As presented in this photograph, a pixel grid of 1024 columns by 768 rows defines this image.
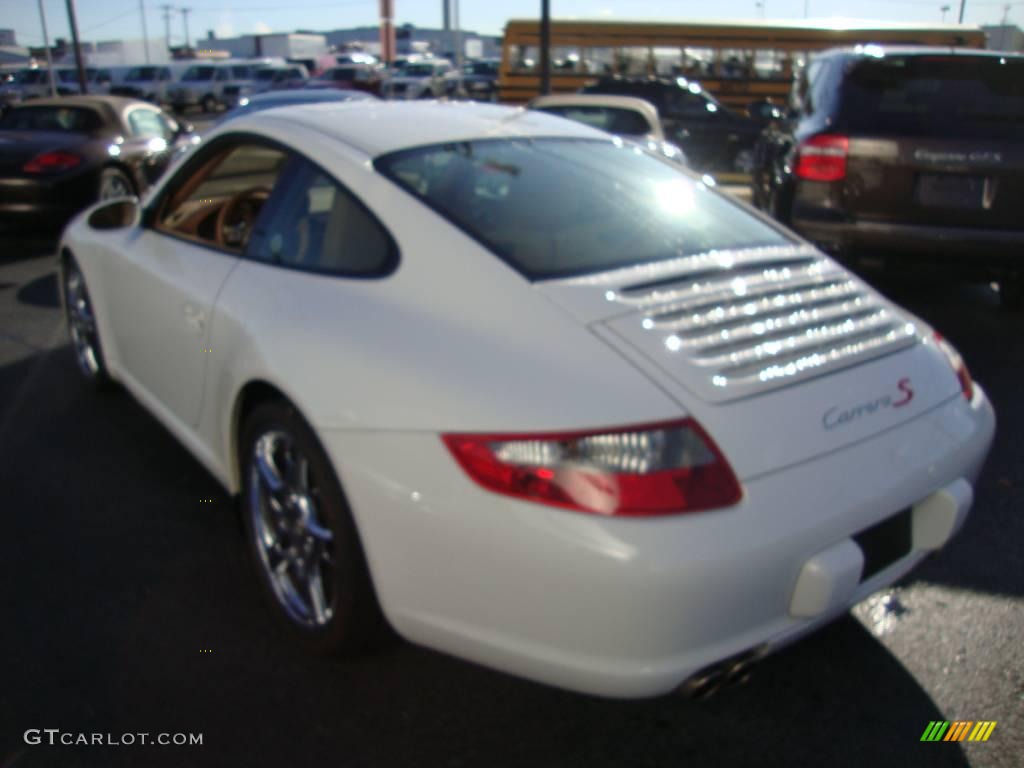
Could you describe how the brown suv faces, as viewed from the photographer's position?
facing away from the viewer

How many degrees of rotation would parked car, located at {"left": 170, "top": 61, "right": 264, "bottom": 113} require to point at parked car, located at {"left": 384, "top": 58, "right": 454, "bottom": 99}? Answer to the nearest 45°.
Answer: approximately 90° to its left

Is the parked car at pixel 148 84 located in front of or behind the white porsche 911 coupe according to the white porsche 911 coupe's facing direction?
in front

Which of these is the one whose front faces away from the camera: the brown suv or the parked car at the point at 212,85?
the brown suv

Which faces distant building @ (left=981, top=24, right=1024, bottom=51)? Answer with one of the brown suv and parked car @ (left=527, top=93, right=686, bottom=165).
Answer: the brown suv

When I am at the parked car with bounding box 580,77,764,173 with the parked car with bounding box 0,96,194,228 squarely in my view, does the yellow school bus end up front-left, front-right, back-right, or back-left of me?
back-right

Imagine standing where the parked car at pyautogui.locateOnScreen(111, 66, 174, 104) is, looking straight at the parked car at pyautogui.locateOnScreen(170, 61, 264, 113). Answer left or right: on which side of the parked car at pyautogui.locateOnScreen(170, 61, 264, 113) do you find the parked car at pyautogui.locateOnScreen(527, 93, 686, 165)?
right

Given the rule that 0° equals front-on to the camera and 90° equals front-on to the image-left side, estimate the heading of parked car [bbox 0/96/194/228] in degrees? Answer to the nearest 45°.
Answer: approximately 225°

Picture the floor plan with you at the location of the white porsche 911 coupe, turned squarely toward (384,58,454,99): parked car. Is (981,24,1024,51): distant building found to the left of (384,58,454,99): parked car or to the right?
right

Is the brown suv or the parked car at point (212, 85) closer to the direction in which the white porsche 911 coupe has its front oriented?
the parked car

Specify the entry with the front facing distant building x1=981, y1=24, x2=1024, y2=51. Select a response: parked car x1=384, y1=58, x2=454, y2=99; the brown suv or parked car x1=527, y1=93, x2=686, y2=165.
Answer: the brown suv

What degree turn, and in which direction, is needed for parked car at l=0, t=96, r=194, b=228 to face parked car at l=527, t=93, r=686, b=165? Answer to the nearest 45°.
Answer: approximately 45° to its right
